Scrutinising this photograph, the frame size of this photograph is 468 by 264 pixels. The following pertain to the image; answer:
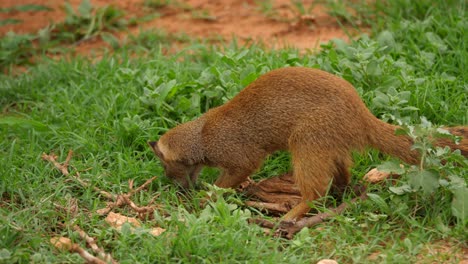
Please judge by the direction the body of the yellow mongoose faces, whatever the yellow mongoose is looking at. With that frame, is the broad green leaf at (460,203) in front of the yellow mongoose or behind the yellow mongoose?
behind

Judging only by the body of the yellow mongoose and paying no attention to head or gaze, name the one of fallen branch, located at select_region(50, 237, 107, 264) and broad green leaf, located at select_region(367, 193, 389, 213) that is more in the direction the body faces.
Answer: the fallen branch

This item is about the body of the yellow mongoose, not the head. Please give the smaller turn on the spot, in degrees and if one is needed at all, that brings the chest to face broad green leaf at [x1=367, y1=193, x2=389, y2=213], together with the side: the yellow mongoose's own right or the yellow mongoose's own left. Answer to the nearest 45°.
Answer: approximately 135° to the yellow mongoose's own left

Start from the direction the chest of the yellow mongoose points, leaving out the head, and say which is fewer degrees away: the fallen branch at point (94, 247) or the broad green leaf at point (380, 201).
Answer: the fallen branch

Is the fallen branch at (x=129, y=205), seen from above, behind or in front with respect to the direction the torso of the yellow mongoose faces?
in front

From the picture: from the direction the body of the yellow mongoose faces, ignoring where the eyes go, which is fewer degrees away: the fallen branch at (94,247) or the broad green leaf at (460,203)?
the fallen branch

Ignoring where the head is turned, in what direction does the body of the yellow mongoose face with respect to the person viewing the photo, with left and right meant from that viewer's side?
facing to the left of the viewer

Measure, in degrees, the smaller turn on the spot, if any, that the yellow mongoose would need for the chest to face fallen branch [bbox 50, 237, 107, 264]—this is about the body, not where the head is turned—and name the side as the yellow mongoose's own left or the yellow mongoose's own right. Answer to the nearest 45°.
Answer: approximately 45° to the yellow mongoose's own left

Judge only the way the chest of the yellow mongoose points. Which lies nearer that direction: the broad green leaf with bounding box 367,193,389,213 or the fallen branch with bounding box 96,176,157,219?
the fallen branch

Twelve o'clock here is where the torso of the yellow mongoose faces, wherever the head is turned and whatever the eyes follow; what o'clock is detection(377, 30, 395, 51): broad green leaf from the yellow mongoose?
The broad green leaf is roughly at 4 o'clock from the yellow mongoose.
